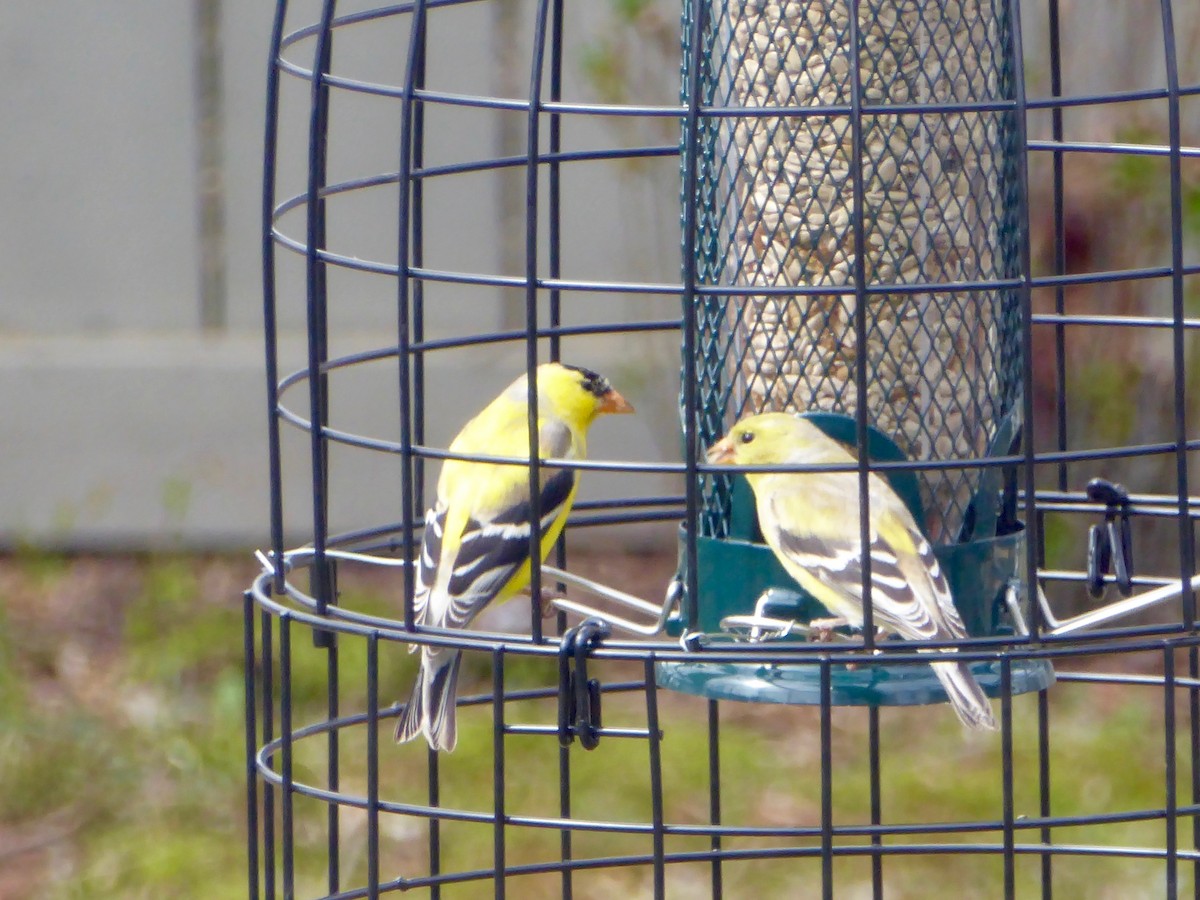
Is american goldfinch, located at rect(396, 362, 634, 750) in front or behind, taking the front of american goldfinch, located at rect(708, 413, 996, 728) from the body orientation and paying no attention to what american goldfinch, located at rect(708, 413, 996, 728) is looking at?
in front

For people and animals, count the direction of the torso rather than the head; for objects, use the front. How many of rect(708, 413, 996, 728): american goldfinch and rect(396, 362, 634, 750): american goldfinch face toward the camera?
0

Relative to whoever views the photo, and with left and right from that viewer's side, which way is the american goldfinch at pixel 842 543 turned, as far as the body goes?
facing away from the viewer and to the left of the viewer

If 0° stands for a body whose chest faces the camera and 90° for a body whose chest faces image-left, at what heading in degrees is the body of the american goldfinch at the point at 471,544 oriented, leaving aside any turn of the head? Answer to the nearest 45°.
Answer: approximately 225°

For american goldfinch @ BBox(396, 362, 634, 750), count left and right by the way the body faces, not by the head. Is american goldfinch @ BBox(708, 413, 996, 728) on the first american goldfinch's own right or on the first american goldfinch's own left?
on the first american goldfinch's own right
